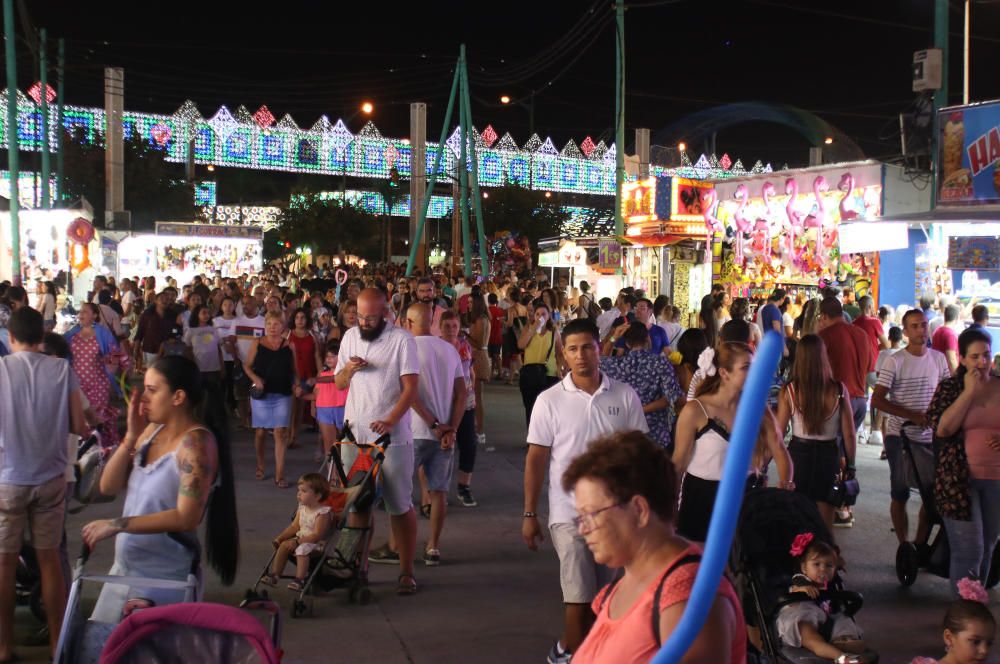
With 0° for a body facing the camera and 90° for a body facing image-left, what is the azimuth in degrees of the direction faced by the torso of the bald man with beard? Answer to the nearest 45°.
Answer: approximately 45°

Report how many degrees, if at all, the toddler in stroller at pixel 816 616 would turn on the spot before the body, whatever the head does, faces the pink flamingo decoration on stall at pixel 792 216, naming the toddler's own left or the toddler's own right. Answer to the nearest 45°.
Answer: approximately 135° to the toddler's own left

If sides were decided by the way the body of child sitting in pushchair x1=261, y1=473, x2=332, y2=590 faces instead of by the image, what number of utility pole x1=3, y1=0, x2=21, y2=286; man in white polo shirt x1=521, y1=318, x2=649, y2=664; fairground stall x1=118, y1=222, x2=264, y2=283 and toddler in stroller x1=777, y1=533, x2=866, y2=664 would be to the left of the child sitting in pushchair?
2

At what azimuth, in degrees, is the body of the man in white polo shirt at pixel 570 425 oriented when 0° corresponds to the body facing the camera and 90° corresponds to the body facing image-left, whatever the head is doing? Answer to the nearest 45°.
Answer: approximately 0°

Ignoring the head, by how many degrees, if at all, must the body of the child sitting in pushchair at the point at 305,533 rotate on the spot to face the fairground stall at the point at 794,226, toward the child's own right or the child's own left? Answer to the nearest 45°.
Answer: approximately 180°

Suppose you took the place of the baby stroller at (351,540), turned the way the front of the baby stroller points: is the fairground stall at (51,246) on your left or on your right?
on your right

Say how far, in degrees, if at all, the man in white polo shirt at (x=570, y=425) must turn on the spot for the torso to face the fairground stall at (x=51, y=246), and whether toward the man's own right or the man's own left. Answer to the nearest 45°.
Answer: approximately 135° to the man's own right

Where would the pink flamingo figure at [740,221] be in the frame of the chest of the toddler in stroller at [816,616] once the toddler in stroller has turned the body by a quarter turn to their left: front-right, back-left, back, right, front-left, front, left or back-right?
front-left

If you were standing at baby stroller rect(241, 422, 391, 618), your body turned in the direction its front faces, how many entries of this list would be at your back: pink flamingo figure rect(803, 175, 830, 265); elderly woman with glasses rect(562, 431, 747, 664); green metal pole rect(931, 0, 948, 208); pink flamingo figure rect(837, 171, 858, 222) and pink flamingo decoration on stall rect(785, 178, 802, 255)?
4

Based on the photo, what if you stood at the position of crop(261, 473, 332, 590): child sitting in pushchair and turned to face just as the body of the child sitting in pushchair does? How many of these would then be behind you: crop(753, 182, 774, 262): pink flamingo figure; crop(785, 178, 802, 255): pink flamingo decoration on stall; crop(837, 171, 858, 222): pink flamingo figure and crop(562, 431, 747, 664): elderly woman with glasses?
3

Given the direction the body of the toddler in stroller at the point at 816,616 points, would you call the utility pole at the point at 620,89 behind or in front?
behind

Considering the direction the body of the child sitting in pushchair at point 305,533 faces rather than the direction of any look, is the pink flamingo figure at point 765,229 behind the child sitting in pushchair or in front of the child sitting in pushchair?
behind

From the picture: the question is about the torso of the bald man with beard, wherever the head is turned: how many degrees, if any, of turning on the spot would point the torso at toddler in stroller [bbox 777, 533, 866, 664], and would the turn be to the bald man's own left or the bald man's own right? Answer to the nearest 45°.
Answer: approximately 90° to the bald man's own left

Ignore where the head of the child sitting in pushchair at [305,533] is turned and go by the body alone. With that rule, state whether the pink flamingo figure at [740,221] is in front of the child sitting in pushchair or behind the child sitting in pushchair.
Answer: behind
